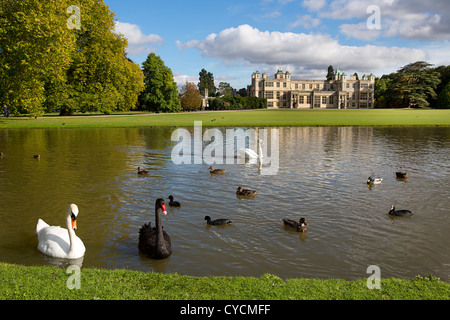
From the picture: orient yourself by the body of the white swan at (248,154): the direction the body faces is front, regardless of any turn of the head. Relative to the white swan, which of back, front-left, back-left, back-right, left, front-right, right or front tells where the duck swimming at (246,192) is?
right

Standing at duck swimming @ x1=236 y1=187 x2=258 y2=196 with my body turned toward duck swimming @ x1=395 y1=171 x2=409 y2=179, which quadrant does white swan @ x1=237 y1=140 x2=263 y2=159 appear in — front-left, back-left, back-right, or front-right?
front-left

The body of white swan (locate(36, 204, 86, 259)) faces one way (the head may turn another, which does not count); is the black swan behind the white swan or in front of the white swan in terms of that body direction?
in front

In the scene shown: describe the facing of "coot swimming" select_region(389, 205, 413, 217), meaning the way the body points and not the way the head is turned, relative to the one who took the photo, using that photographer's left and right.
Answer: facing to the left of the viewer

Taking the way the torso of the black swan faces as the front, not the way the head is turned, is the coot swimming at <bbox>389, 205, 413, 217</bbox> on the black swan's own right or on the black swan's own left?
on the black swan's own left

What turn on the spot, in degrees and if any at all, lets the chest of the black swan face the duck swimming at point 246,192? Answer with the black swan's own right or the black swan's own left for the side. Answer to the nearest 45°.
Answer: approximately 90° to the black swan's own left

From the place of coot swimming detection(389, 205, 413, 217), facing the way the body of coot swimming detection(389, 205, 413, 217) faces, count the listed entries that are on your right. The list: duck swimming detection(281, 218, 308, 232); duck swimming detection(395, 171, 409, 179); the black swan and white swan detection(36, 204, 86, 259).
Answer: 1

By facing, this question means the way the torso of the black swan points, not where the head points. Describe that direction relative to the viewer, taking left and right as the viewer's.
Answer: facing the viewer and to the right of the viewer

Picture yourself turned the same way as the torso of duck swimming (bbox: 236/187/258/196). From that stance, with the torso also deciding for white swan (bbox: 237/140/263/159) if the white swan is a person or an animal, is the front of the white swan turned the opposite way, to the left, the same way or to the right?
the opposite way

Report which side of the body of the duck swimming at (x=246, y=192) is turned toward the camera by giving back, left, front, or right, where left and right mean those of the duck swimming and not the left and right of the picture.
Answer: left

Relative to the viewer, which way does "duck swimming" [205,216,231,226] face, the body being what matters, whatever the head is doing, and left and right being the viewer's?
facing to the left of the viewer

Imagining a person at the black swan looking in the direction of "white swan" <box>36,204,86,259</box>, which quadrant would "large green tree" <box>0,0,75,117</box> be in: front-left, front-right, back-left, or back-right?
front-right

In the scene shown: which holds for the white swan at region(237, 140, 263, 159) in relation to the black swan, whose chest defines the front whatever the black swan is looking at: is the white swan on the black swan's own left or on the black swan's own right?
on the black swan's own left

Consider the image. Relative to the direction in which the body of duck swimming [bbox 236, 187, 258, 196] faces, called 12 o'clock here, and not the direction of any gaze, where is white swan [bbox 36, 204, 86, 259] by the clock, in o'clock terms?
The white swan is roughly at 10 o'clock from the duck swimming.
